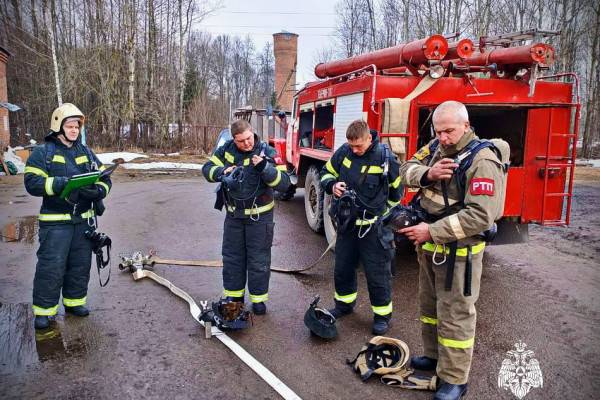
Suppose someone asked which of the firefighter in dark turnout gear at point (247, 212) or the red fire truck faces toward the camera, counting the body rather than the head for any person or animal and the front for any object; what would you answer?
the firefighter in dark turnout gear

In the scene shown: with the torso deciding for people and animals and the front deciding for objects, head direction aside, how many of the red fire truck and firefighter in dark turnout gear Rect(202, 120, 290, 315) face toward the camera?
1

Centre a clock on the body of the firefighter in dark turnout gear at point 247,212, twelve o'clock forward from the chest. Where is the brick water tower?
The brick water tower is roughly at 6 o'clock from the firefighter in dark turnout gear.

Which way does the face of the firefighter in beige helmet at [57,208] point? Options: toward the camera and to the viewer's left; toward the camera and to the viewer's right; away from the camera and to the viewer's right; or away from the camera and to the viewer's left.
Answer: toward the camera and to the viewer's right

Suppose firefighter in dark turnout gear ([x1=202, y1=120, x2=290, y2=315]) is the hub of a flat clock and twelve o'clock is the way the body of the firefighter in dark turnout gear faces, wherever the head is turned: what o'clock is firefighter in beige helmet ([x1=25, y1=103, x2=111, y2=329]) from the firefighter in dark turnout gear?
The firefighter in beige helmet is roughly at 3 o'clock from the firefighter in dark turnout gear.

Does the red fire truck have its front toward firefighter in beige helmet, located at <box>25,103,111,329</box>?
no

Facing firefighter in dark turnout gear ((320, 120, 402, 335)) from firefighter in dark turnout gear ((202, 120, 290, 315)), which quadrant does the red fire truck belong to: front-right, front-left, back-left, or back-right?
front-left

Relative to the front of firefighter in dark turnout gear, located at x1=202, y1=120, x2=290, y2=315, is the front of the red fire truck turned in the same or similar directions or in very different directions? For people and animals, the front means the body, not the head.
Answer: very different directions

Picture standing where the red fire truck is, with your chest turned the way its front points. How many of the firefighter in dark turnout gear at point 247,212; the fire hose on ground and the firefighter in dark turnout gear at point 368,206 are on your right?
0

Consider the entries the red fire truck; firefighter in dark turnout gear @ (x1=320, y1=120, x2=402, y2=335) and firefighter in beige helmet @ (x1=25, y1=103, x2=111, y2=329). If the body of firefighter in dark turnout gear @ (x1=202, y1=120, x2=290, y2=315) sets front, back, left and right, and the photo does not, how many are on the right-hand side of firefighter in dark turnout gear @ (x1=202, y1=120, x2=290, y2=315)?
1

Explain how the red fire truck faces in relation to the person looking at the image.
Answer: facing away from the viewer and to the left of the viewer

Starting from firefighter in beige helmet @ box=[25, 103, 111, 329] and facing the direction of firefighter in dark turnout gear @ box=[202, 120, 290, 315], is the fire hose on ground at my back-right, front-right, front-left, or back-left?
front-right

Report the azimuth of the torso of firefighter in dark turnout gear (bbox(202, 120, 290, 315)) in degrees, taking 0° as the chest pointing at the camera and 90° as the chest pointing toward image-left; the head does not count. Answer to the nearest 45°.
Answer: approximately 0°

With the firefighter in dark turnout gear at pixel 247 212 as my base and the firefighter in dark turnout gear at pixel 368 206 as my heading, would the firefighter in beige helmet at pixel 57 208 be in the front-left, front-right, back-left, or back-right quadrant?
back-right
